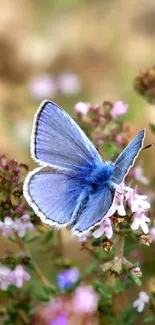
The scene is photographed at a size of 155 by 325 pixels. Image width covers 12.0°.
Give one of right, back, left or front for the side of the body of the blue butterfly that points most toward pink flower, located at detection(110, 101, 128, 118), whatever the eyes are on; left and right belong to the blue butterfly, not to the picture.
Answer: front

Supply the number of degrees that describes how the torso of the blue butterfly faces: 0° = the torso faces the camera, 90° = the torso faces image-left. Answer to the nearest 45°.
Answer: approximately 225°

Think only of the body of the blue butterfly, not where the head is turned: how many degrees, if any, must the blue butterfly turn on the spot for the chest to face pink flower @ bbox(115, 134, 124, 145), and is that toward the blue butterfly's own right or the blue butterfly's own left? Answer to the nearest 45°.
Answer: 0° — it already faces it

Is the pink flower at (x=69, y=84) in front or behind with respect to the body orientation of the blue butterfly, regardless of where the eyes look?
in front
